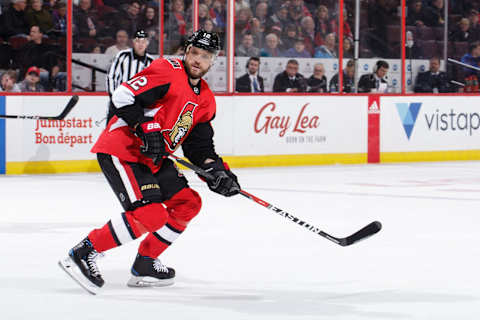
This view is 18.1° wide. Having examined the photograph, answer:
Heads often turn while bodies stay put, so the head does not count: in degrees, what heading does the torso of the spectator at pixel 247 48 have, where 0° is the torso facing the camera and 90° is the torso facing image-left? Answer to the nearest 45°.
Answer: approximately 0°

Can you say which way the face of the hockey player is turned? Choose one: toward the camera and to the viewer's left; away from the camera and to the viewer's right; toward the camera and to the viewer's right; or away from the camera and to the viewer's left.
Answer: toward the camera and to the viewer's right

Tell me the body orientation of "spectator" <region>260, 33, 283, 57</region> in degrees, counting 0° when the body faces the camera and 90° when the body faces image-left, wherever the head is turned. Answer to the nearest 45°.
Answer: approximately 0°
